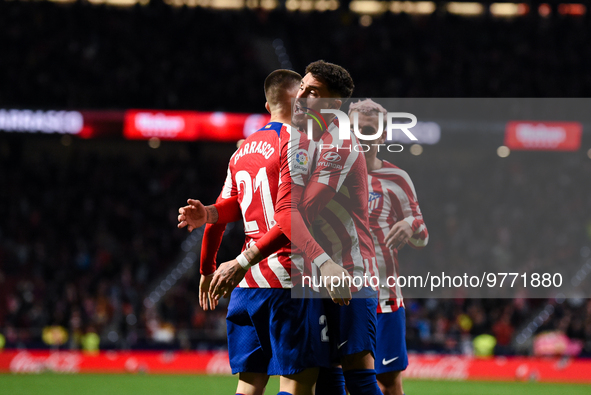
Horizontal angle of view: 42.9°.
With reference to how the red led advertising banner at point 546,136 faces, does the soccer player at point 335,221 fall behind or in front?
in front

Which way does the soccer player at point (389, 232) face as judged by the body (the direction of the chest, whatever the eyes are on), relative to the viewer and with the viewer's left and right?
facing the viewer and to the left of the viewer

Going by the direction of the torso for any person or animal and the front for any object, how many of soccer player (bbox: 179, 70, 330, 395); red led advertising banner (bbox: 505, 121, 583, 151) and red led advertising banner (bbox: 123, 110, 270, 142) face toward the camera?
2

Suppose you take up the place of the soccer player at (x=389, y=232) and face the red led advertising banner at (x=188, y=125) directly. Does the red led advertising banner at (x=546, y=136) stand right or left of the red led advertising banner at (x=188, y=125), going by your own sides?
right

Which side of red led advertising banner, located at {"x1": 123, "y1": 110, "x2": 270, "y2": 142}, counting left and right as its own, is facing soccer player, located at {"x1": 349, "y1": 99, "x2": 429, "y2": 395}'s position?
front

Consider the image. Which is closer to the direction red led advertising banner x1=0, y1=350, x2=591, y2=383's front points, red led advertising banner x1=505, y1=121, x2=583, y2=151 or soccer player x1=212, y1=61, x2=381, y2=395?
the soccer player

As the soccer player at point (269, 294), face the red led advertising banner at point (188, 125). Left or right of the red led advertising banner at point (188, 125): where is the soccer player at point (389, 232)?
right

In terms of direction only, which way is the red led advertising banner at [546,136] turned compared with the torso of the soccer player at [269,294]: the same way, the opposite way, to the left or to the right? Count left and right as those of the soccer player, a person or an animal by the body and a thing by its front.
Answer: the opposite way

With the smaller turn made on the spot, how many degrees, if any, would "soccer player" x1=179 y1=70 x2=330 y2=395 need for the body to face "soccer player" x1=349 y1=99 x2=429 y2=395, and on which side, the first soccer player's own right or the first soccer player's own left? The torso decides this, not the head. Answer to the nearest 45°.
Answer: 0° — they already face them

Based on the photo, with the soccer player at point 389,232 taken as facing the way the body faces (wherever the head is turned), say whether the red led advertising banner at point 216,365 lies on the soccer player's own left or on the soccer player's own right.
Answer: on the soccer player's own right

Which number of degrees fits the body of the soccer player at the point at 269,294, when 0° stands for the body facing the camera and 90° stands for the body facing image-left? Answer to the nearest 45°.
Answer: approximately 225°

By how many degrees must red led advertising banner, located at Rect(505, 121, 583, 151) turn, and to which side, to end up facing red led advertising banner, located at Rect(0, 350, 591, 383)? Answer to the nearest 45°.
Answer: approximately 45° to its right

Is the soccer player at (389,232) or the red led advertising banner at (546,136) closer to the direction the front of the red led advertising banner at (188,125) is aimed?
the soccer player

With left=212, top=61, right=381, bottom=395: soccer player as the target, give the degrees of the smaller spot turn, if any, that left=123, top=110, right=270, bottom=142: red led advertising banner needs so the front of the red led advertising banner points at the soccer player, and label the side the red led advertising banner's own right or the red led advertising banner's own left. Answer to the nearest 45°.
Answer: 0° — it already faces them

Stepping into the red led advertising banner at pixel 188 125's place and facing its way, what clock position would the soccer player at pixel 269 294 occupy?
The soccer player is roughly at 12 o'clock from the red led advertising banner.

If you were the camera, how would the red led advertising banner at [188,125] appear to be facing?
facing the viewer

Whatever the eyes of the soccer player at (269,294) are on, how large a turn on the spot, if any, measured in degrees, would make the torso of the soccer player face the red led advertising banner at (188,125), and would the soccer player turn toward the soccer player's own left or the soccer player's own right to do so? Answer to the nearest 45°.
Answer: approximately 45° to the soccer player's own left

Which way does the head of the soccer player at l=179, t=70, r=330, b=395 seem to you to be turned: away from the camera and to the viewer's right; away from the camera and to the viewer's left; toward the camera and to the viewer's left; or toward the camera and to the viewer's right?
away from the camera and to the viewer's right

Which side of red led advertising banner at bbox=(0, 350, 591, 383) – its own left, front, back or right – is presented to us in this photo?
front

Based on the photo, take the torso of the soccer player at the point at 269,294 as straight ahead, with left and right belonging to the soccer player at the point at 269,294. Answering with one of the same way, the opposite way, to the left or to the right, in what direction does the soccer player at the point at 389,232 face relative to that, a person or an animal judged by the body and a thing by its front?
the opposite way
